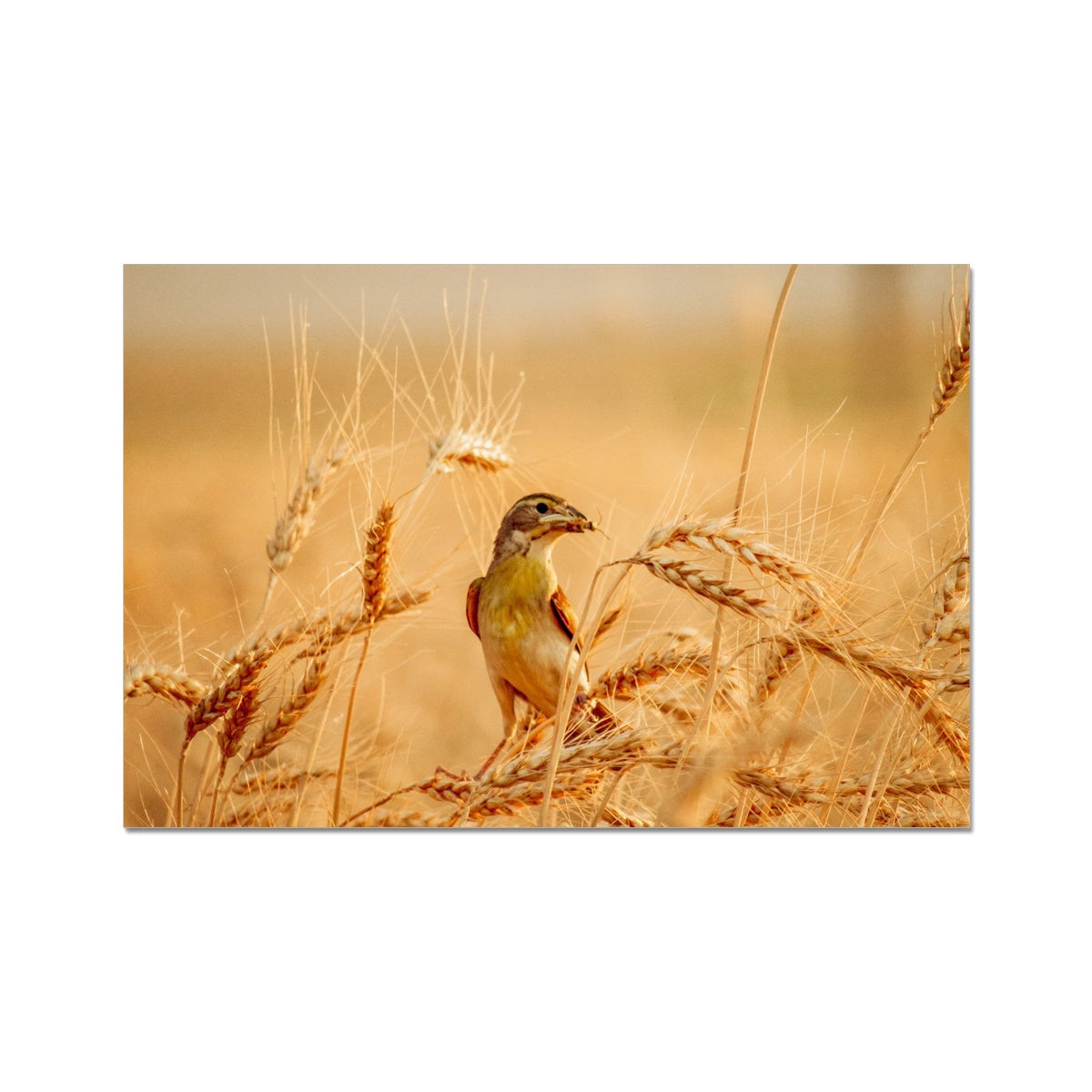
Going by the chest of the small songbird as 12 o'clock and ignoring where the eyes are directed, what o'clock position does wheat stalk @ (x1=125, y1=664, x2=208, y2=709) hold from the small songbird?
The wheat stalk is roughly at 3 o'clock from the small songbird.

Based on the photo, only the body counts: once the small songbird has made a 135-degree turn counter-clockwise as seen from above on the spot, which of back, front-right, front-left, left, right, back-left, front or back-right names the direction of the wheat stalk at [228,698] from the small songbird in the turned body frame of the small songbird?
back-left

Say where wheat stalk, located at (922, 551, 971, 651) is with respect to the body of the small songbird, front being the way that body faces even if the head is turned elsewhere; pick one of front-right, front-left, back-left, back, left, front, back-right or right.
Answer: left

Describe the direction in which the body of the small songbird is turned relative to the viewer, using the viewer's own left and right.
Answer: facing the viewer

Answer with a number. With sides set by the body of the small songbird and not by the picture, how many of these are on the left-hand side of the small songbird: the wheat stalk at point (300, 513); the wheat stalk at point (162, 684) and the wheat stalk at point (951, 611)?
1

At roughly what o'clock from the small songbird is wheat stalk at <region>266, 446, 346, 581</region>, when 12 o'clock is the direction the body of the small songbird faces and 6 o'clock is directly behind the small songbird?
The wheat stalk is roughly at 3 o'clock from the small songbird.
